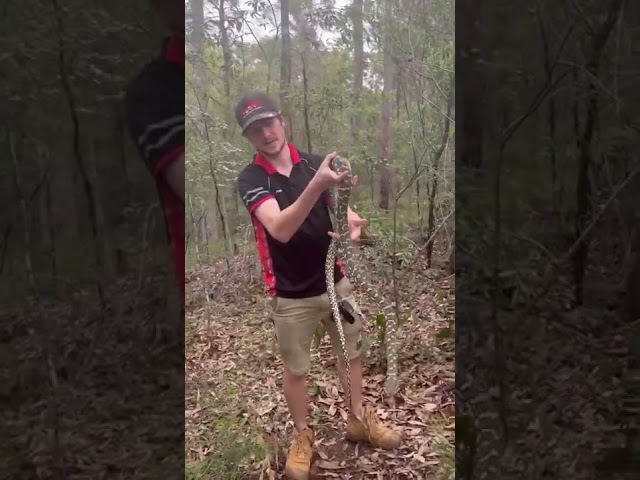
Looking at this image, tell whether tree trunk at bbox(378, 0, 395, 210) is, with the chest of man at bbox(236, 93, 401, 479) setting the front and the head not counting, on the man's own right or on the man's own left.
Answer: on the man's own left

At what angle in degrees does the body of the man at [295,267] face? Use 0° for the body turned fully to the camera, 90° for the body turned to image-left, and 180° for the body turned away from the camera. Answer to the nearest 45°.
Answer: approximately 315°
